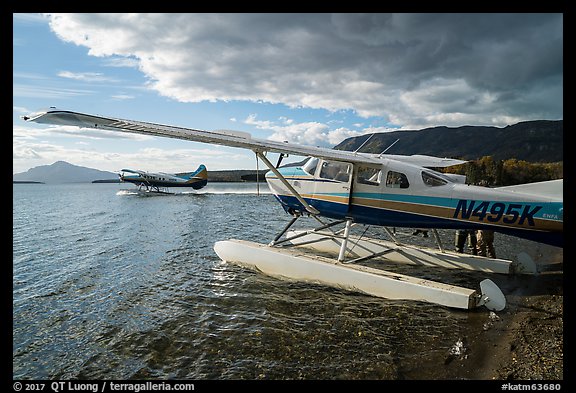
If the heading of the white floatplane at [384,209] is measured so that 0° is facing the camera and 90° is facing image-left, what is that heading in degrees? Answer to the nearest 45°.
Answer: approximately 135°
